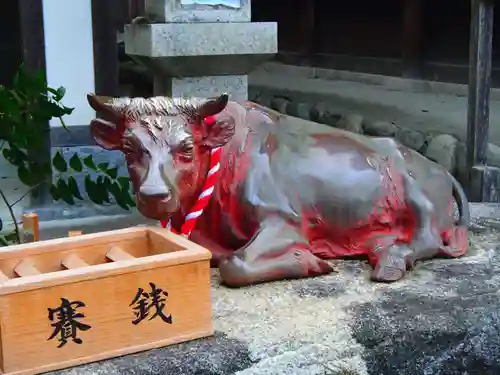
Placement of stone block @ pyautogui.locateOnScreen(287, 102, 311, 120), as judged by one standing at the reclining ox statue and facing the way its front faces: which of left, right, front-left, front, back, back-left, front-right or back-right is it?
back-right

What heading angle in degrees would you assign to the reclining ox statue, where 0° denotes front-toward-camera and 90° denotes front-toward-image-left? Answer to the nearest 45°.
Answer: approximately 45°

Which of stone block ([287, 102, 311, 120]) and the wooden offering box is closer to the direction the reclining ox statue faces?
the wooden offering box

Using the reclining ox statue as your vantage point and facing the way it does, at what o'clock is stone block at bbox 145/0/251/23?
The stone block is roughly at 4 o'clock from the reclining ox statue.

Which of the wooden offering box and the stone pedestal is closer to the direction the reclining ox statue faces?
the wooden offering box

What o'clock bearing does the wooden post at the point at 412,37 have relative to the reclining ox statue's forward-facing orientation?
The wooden post is roughly at 5 o'clock from the reclining ox statue.

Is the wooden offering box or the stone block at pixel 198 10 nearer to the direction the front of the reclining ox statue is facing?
the wooden offering box
